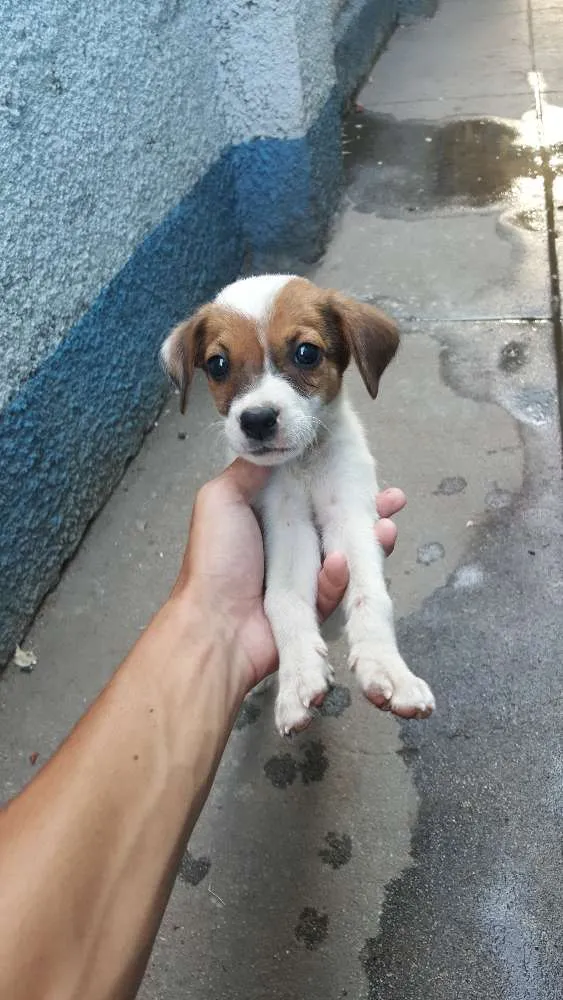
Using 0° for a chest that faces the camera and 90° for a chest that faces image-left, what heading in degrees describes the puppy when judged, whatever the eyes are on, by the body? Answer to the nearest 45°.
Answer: approximately 0°
